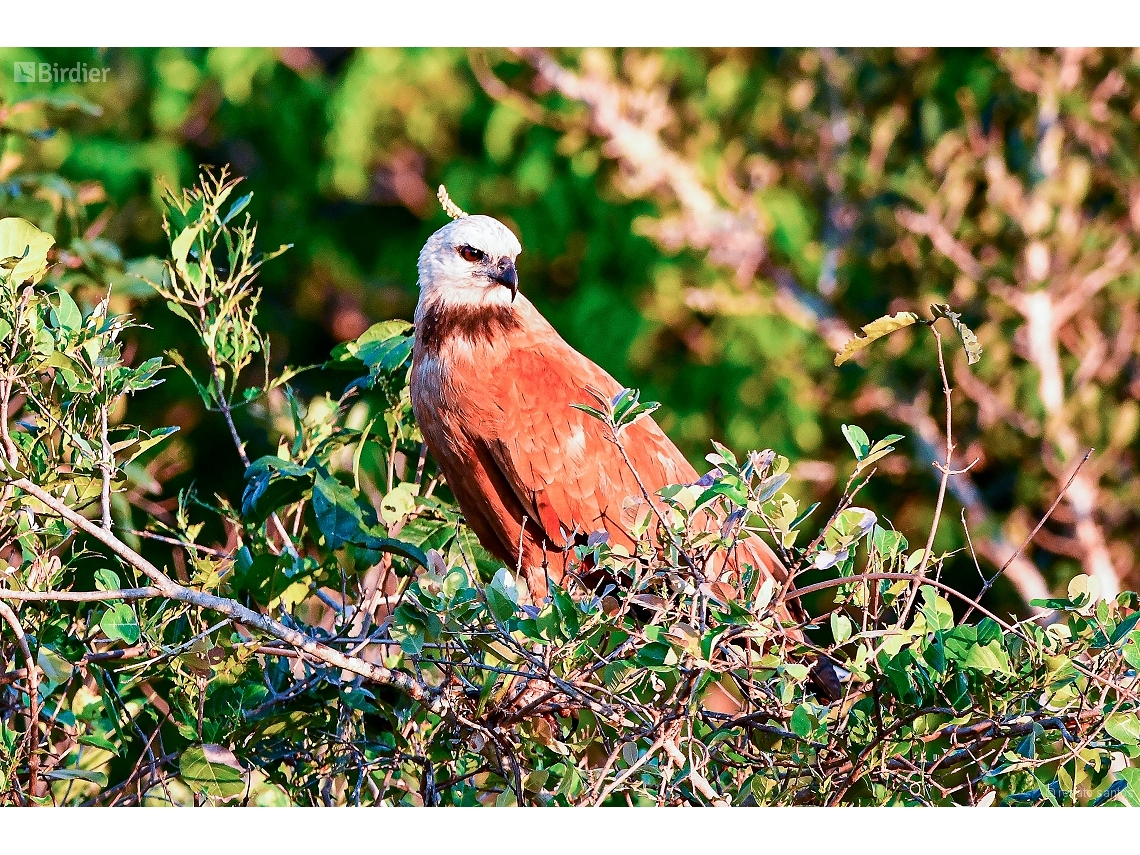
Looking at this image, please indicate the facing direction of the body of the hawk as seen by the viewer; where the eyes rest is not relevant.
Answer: to the viewer's left
